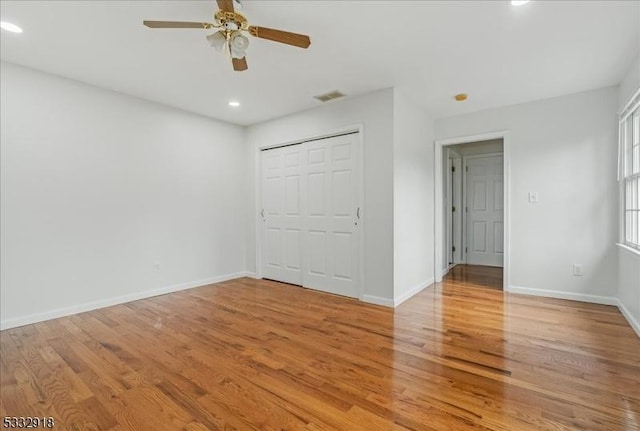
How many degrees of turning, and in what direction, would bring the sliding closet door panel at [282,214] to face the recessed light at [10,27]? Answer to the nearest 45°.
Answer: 0° — it already faces it

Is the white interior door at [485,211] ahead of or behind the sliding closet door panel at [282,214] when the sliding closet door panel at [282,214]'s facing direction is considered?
behind

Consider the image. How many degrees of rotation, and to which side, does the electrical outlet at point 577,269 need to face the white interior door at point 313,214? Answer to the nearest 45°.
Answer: approximately 45° to its right

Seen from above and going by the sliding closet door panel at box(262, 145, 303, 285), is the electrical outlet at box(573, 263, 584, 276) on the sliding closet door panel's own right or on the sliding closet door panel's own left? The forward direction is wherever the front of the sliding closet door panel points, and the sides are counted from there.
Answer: on the sliding closet door panel's own left

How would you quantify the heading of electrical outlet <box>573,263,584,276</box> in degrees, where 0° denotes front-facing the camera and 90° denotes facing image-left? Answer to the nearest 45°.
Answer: approximately 0°
